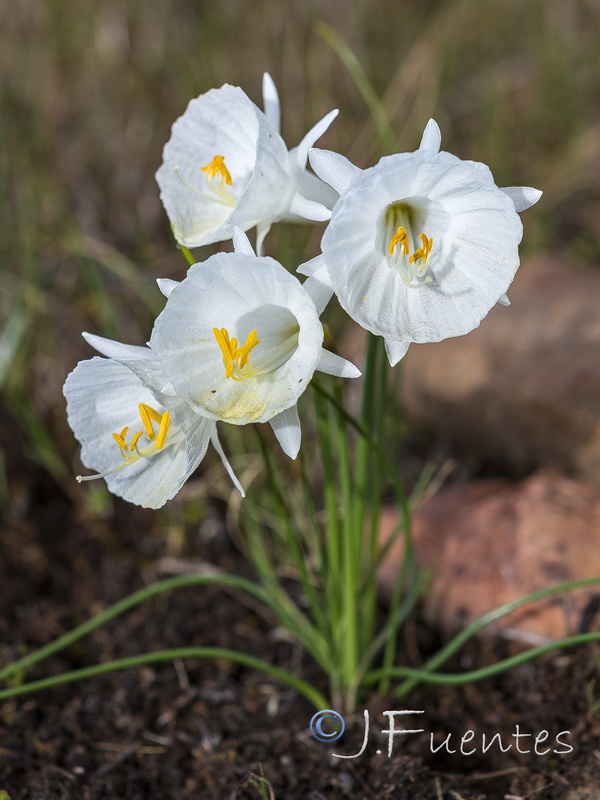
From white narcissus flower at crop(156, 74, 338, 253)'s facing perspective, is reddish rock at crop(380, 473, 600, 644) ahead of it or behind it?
behind

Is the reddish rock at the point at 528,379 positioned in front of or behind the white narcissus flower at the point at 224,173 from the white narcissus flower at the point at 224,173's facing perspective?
behind

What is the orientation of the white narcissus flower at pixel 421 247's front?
toward the camera

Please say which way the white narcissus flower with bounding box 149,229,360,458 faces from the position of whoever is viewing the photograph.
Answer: facing the viewer and to the left of the viewer

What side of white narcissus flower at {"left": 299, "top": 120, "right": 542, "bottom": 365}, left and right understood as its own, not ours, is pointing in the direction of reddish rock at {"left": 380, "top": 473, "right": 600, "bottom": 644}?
back

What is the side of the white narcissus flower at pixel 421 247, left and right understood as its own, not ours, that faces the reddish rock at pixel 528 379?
back
